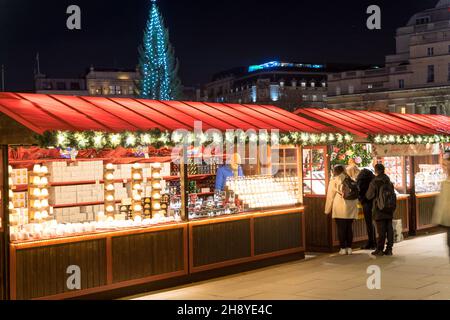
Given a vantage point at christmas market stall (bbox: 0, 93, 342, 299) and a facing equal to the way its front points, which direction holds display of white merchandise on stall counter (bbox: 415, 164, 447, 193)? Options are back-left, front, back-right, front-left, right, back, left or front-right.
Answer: left

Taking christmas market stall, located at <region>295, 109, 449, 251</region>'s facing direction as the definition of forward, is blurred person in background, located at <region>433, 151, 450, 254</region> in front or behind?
in front

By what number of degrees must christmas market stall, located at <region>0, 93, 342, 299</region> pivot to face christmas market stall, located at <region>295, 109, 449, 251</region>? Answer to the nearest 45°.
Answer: approximately 90° to its left

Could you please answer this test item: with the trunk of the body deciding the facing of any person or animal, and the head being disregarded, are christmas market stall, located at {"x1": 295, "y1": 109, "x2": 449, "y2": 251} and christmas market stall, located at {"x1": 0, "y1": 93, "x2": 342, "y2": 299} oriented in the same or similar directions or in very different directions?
same or similar directions

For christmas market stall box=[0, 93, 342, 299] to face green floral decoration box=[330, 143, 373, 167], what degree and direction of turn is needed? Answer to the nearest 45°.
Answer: approximately 90° to its left

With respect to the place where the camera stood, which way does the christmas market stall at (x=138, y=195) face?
facing the viewer and to the right of the viewer

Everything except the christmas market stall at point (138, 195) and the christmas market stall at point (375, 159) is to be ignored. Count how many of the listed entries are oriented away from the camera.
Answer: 0
